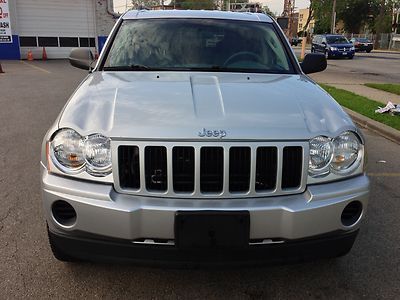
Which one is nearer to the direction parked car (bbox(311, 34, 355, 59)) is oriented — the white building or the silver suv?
the silver suv

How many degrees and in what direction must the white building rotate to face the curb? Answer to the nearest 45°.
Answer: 0° — it already faces it

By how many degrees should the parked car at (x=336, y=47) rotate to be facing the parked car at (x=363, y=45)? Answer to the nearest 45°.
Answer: approximately 135° to its left

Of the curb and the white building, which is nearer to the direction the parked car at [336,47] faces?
the curb

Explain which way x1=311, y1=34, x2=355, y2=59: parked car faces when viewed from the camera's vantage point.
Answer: facing the viewer and to the right of the viewer

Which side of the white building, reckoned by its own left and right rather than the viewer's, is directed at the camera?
front

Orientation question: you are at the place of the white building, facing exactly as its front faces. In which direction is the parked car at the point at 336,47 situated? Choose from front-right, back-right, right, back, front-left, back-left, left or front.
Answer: left

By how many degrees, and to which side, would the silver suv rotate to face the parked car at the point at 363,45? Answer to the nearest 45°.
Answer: approximately 180°

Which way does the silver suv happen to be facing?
toward the camera

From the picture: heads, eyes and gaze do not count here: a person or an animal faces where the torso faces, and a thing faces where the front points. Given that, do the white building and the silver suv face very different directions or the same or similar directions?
same or similar directions

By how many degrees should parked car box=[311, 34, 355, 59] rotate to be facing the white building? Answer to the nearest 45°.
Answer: approximately 90° to its right

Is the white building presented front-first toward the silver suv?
yes

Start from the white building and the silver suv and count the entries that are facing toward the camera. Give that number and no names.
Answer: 2
